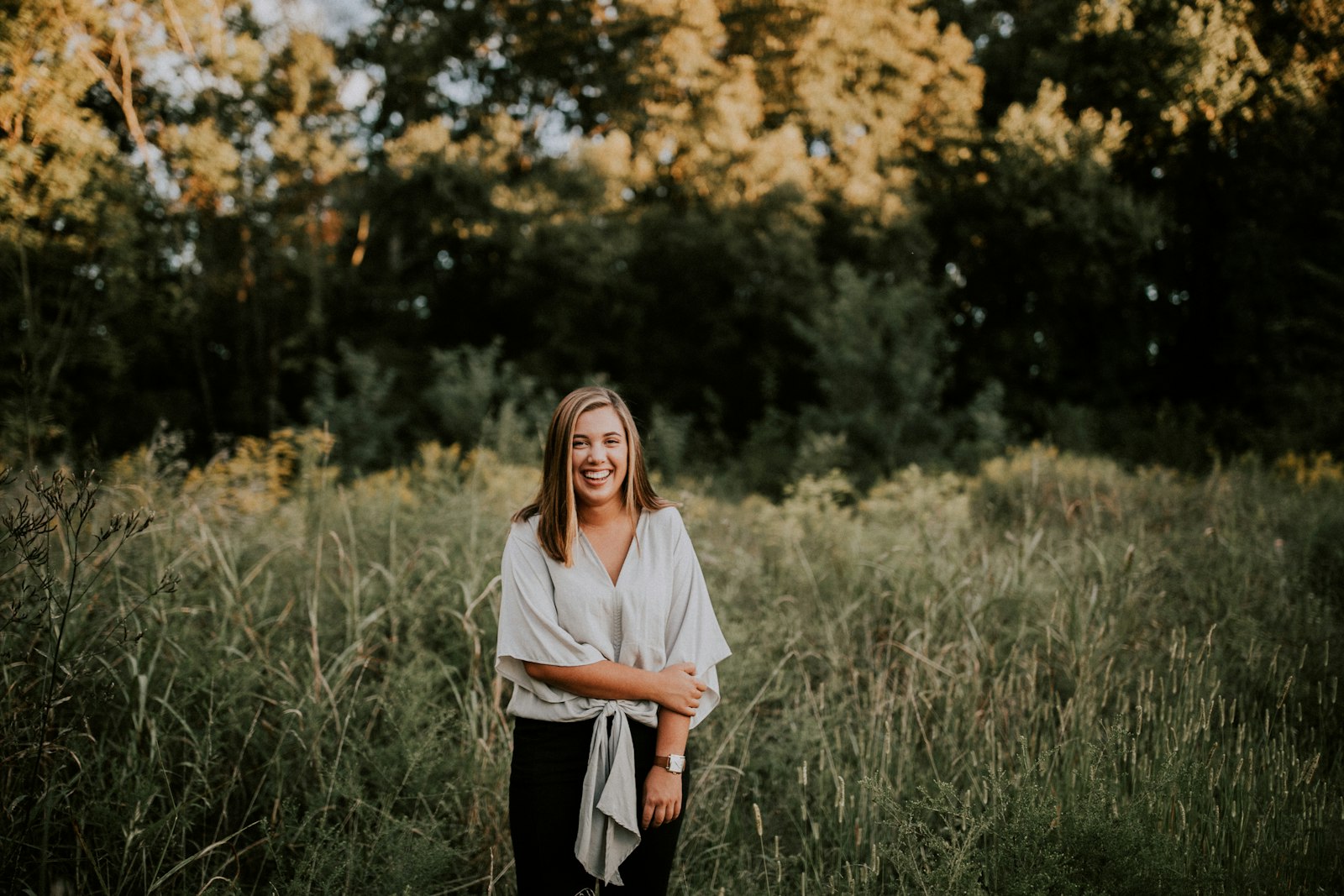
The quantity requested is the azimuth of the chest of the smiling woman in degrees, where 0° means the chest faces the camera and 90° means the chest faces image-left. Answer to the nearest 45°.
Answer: approximately 0°
